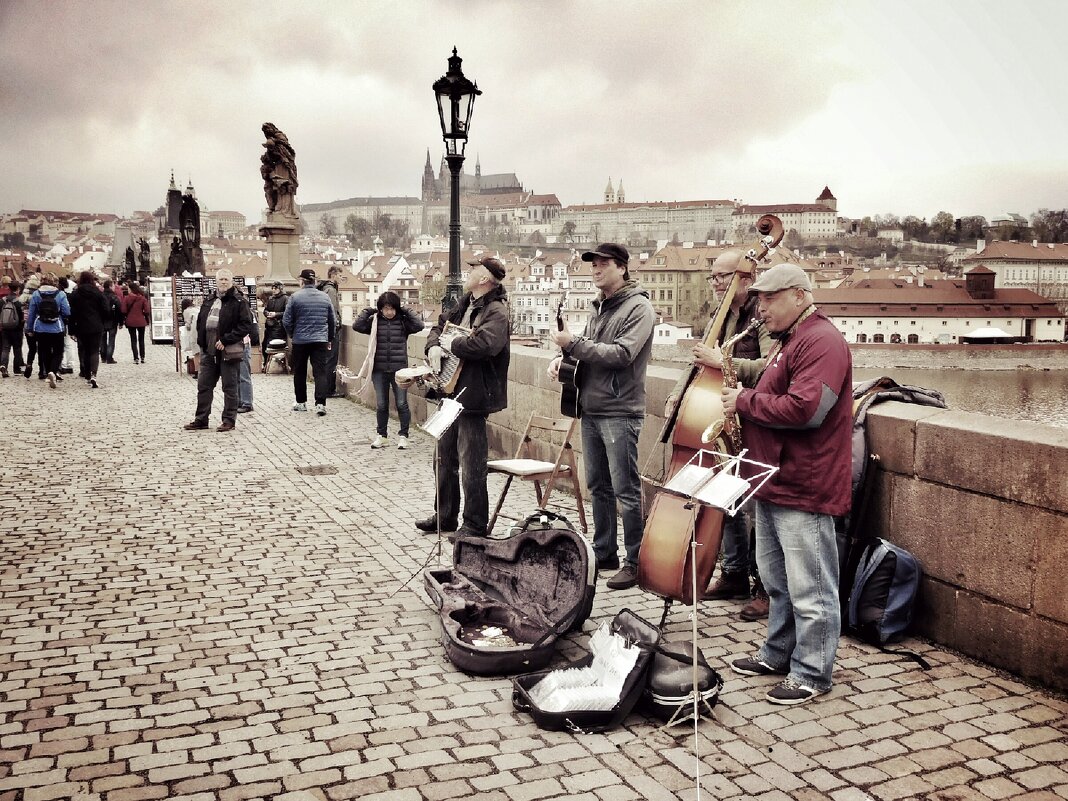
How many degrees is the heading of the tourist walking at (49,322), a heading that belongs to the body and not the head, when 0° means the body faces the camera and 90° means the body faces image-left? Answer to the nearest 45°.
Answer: approximately 180°

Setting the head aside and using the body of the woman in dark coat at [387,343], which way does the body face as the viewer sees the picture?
toward the camera

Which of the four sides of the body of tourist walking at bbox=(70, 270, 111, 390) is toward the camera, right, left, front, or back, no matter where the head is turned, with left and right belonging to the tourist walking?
back

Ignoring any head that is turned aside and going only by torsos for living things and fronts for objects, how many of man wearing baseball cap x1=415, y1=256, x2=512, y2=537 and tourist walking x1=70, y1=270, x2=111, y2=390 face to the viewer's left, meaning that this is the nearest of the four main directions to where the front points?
1

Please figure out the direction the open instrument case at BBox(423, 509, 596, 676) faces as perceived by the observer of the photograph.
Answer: facing the viewer and to the left of the viewer

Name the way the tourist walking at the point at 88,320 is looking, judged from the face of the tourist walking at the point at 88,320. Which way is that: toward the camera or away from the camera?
away from the camera

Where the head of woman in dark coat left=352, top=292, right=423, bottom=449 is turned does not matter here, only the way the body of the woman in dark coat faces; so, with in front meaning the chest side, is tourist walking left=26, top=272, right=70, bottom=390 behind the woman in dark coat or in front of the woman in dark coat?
behind

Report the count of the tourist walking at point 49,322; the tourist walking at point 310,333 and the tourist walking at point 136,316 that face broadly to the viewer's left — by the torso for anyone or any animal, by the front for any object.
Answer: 0

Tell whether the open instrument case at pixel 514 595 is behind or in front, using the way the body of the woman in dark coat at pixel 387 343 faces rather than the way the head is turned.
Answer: in front

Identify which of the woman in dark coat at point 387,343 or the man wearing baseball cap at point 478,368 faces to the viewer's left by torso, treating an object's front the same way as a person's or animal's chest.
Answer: the man wearing baseball cap

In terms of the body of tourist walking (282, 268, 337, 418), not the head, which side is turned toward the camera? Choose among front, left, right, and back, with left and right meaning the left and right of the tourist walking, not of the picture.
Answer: back

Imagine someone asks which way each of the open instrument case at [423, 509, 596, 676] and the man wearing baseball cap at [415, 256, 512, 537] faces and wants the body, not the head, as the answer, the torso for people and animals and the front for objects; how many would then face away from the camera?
0
